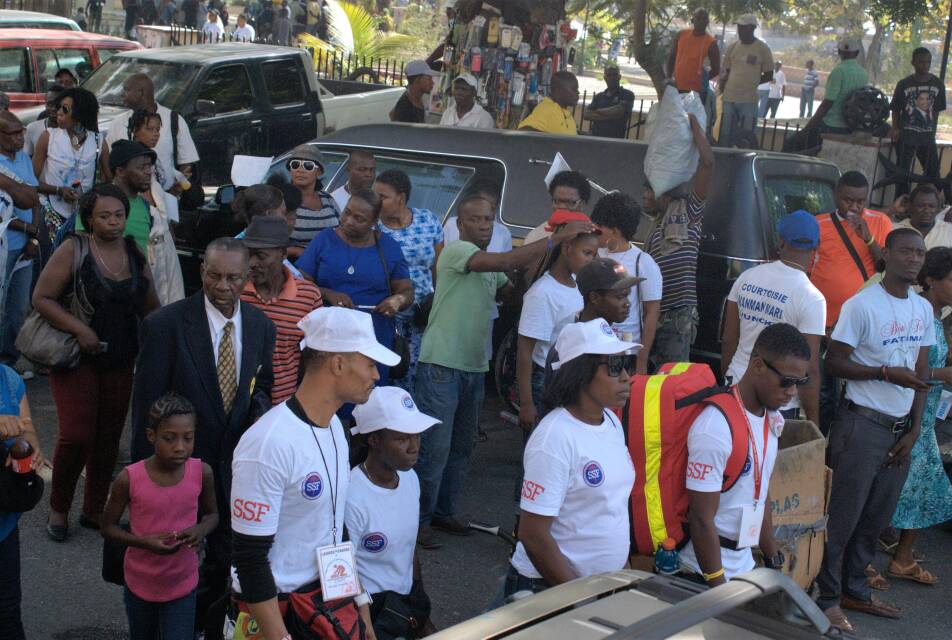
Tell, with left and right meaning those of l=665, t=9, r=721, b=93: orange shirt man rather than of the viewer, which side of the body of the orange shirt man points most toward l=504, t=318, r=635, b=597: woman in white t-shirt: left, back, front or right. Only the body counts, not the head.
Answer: front

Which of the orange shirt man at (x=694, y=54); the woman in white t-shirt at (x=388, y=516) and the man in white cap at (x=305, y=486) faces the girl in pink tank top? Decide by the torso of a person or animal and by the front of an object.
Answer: the orange shirt man

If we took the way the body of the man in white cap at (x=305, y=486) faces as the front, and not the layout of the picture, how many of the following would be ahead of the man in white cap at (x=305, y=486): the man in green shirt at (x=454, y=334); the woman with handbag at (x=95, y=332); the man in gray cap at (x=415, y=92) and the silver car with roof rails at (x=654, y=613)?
1

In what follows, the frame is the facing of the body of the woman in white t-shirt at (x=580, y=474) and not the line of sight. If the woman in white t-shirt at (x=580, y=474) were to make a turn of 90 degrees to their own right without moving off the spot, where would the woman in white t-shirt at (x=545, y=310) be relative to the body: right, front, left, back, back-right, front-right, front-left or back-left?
back-right

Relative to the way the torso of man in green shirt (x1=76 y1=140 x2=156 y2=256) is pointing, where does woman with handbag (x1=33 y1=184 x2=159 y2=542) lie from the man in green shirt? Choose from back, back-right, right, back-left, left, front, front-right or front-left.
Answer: front-right
